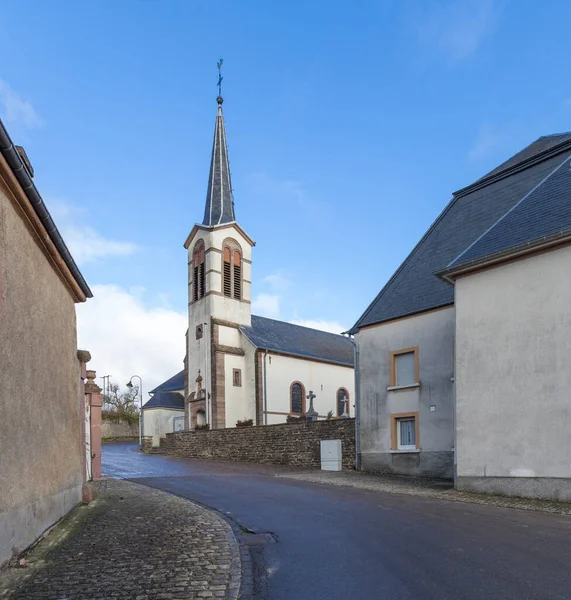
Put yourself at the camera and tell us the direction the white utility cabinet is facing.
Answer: facing the viewer

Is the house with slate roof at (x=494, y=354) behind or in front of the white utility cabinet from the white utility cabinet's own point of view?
in front

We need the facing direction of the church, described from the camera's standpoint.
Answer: facing the viewer and to the left of the viewer

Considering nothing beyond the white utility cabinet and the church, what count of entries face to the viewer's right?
0

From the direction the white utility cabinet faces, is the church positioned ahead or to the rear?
to the rear
